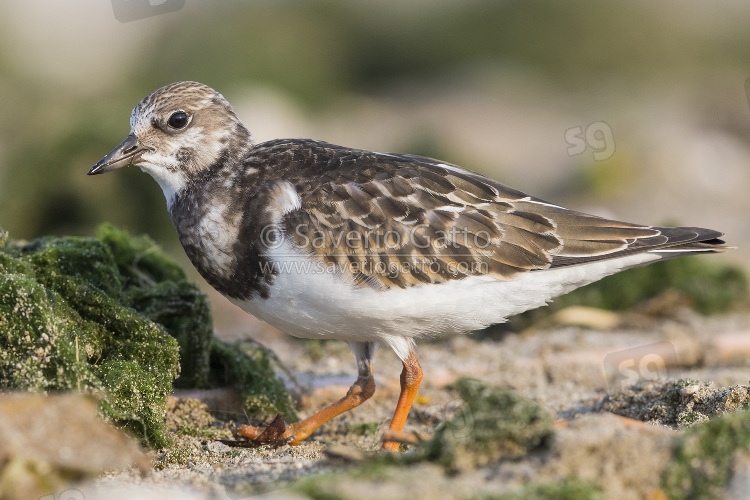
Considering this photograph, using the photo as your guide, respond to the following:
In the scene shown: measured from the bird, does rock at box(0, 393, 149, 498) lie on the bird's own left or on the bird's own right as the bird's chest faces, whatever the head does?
on the bird's own left

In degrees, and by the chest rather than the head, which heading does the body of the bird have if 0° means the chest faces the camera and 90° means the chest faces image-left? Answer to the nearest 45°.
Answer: approximately 90°

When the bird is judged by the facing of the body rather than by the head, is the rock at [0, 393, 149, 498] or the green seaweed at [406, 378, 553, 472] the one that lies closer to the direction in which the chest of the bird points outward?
the rock

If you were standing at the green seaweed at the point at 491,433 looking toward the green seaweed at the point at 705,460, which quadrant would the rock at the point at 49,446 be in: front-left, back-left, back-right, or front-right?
back-right

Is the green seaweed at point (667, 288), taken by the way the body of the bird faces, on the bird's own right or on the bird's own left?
on the bird's own right

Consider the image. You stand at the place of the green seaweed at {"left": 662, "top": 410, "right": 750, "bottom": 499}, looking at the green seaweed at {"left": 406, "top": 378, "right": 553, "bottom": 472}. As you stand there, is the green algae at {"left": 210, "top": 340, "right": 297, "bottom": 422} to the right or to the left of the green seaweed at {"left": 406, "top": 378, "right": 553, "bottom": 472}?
right

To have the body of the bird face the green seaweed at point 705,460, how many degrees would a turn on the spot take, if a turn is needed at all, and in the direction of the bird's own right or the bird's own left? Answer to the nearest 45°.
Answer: approximately 135° to the bird's own left
